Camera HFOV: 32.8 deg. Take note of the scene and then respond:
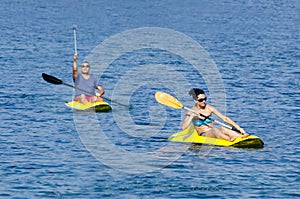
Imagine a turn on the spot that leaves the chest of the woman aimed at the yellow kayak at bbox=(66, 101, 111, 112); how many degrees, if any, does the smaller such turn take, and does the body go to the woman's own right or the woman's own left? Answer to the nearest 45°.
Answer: approximately 180°

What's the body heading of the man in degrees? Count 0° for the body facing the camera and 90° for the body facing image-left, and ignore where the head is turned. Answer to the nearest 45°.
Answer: approximately 0°

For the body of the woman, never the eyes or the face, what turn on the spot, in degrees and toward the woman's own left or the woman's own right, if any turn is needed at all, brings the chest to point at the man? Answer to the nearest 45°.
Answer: approximately 180°
